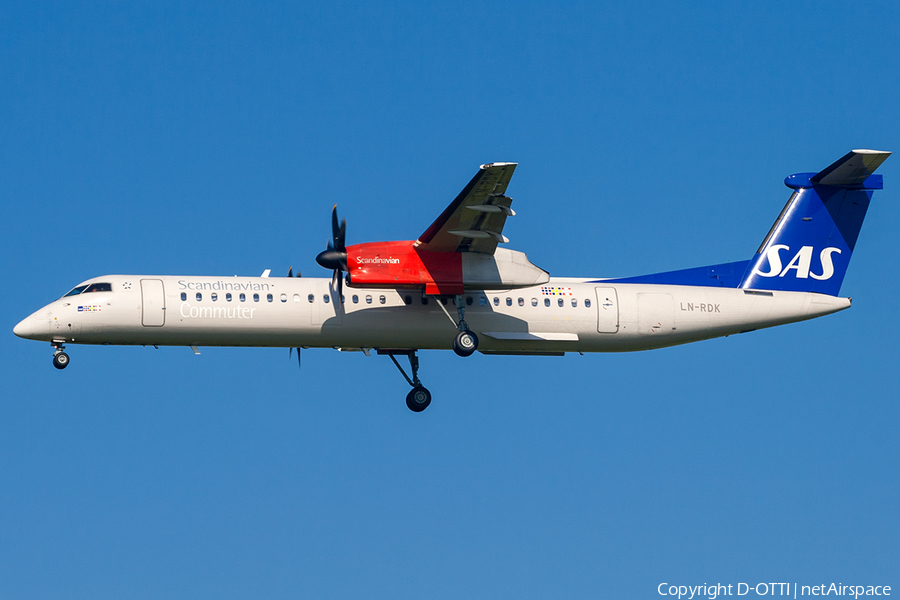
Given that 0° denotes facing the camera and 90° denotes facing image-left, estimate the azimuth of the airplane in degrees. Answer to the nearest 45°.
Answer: approximately 90°
